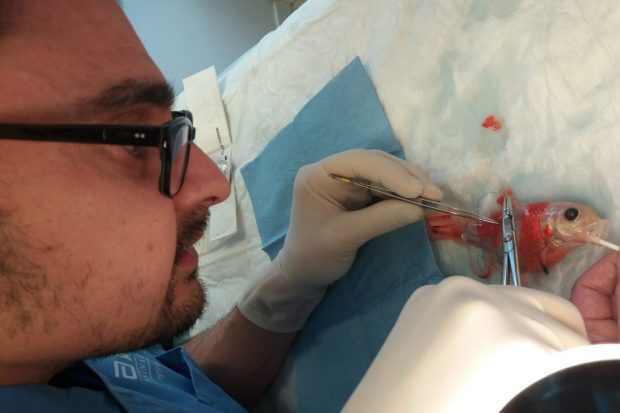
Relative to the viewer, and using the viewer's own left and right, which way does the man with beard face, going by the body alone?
facing to the right of the viewer

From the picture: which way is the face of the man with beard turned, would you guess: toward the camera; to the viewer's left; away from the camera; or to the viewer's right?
to the viewer's right
